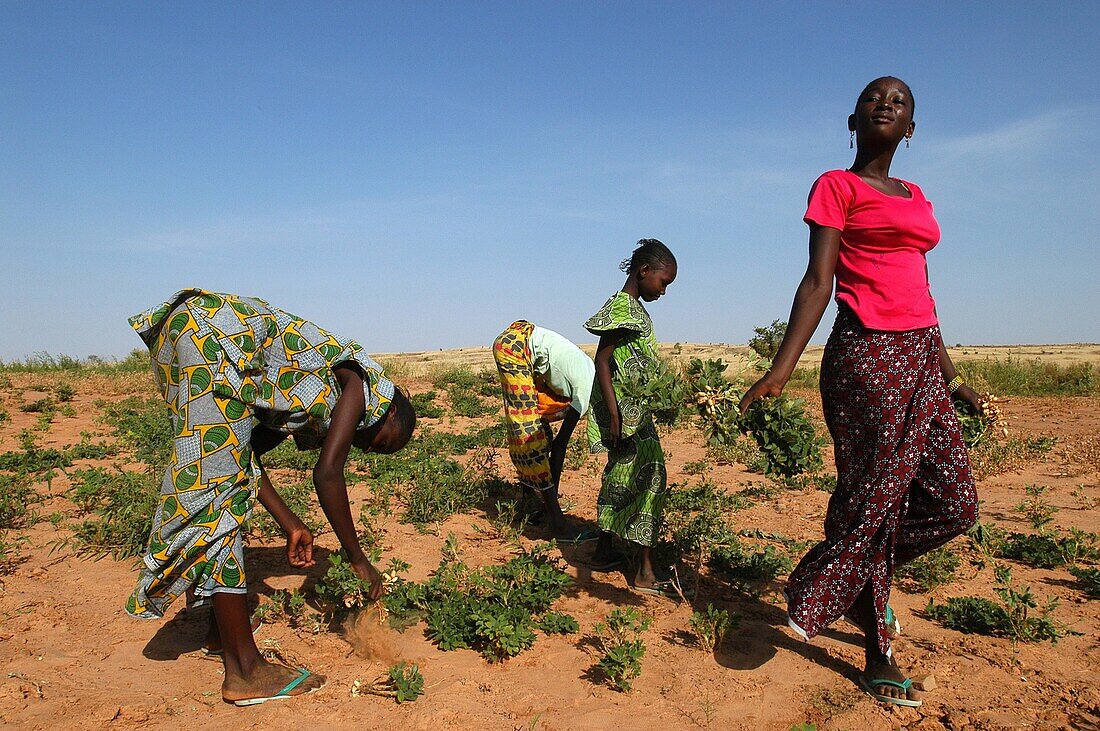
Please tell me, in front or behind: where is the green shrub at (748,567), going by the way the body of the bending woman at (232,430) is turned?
in front

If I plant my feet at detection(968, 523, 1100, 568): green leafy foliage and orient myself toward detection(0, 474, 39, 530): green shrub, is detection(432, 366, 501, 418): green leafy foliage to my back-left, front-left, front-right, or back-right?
front-right

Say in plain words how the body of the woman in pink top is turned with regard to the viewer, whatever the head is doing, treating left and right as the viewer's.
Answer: facing the viewer and to the right of the viewer

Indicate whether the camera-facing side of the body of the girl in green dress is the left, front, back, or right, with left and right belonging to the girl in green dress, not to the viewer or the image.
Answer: right

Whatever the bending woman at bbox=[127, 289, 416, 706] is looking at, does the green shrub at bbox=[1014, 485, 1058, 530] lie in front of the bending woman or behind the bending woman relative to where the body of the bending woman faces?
in front

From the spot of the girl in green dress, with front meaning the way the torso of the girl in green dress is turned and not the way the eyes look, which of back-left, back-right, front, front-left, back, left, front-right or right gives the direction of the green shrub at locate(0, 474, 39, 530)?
back

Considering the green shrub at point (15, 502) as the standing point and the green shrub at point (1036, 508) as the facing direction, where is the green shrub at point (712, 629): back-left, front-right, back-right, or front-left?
front-right

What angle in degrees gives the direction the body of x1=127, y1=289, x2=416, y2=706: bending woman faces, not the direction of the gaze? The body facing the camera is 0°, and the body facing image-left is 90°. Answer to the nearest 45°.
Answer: approximately 270°

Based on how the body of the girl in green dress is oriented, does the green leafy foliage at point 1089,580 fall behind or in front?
in front

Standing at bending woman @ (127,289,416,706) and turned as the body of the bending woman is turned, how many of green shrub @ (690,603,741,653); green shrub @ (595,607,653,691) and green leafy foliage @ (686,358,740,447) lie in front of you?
3

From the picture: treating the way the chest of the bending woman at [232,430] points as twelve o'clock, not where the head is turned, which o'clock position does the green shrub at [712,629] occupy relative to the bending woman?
The green shrub is roughly at 12 o'clock from the bending woman.

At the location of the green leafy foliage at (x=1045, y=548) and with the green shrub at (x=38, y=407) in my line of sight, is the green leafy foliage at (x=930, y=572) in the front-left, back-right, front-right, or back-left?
front-left

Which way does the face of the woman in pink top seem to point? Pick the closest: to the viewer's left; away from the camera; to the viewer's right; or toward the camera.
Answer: toward the camera

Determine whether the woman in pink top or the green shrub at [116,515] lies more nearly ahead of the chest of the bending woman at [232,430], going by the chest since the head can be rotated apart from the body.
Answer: the woman in pink top

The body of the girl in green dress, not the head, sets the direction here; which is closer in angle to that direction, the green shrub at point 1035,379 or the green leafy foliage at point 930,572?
the green leafy foliage
